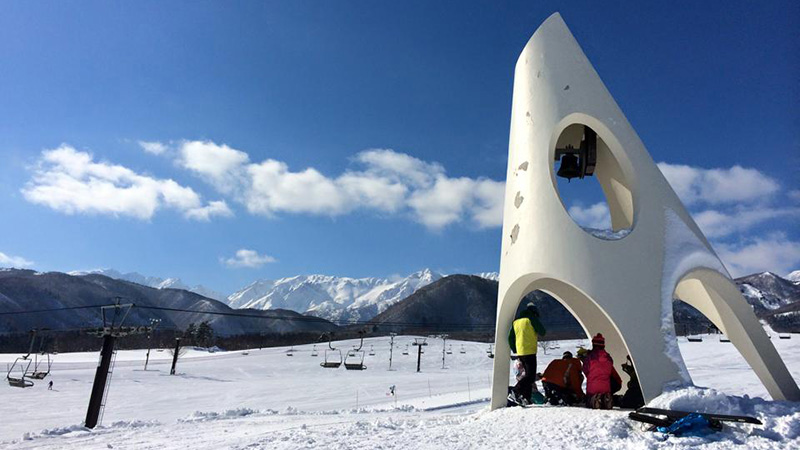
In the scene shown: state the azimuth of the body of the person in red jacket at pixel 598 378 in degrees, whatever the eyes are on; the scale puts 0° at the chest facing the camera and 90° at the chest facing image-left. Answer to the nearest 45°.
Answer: approximately 180°

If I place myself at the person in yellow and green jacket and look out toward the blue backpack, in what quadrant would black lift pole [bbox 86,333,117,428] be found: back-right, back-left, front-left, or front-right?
back-right

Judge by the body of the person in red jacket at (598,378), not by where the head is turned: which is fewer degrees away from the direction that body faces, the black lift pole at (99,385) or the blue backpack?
the black lift pole

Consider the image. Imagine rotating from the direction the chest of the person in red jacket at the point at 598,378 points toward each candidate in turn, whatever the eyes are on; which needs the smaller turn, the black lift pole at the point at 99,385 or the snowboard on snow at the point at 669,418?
the black lift pole

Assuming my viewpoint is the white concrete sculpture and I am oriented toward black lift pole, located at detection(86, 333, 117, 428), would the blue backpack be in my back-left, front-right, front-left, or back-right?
back-left

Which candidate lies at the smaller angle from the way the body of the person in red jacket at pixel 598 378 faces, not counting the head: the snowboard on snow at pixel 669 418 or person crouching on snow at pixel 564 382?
the person crouching on snow

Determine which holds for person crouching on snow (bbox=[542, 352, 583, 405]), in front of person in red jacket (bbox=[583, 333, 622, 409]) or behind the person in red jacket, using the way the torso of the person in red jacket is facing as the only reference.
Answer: in front

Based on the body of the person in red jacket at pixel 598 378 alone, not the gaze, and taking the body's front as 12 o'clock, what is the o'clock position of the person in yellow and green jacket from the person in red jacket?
The person in yellow and green jacket is roughly at 10 o'clock from the person in red jacket.

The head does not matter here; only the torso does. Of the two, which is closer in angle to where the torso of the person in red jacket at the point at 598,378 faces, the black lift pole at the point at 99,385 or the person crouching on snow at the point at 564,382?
the person crouching on snow

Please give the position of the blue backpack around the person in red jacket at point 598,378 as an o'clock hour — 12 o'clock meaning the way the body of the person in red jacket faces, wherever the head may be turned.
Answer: The blue backpack is roughly at 5 o'clock from the person in red jacket.

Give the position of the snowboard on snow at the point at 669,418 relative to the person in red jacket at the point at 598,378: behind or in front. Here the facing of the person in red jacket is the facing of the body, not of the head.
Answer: behind
